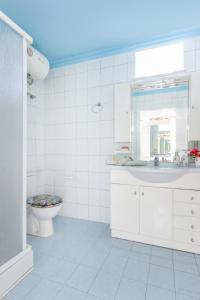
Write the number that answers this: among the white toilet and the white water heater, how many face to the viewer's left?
0

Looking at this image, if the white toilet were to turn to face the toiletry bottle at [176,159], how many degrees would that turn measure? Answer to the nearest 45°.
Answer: approximately 45° to its left

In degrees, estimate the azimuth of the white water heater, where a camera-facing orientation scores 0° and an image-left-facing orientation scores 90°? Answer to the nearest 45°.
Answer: approximately 315°

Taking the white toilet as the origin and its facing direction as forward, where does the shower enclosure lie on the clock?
The shower enclosure is roughly at 2 o'clock from the white toilet.

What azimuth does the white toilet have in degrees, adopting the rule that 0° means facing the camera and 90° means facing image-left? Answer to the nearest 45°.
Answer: approximately 315°

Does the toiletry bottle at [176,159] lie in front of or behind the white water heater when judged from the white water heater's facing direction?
in front
